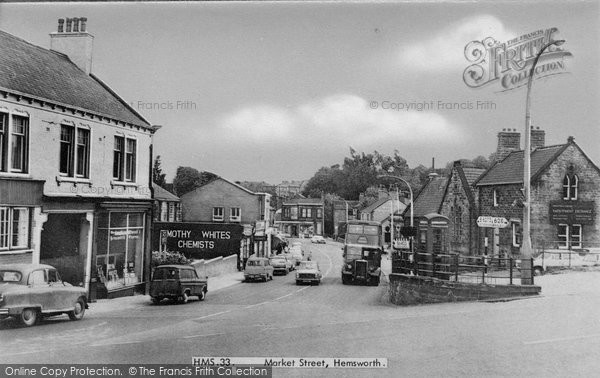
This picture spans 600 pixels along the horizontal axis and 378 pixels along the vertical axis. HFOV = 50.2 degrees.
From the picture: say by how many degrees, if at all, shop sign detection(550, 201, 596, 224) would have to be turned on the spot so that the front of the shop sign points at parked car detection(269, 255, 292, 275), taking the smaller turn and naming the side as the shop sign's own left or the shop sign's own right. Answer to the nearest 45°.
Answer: approximately 90° to the shop sign's own right

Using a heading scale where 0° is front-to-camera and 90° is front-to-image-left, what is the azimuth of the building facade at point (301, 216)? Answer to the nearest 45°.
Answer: approximately 0°

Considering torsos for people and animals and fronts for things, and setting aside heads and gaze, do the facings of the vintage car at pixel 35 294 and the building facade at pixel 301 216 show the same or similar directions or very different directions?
very different directions

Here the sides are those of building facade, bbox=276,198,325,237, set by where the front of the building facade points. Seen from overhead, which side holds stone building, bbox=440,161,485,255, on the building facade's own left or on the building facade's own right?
on the building facade's own left
